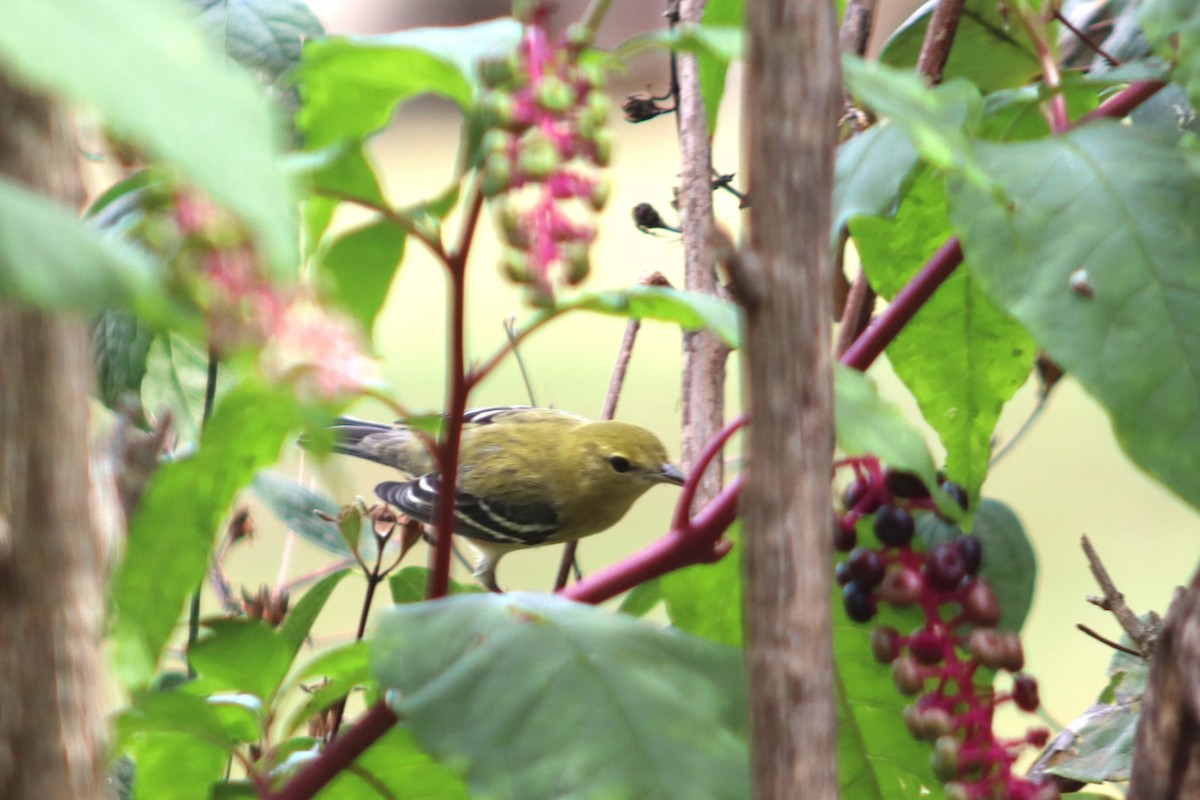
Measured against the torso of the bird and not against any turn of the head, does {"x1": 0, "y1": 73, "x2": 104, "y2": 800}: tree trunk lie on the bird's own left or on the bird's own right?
on the bird's own right

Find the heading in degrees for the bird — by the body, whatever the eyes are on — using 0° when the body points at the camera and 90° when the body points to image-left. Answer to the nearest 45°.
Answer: approximately 270°
